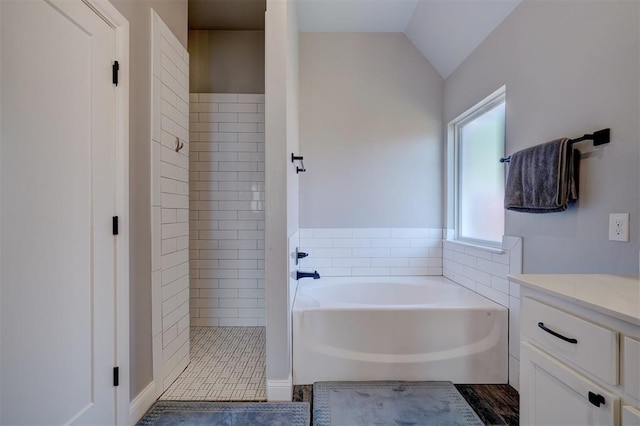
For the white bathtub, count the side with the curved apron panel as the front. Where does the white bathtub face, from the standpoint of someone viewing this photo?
facing the viewer

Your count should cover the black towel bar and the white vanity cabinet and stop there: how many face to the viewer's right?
0

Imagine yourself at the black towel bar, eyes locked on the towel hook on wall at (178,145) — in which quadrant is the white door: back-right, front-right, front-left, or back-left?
front-left

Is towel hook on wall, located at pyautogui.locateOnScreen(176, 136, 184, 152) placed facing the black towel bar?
yes

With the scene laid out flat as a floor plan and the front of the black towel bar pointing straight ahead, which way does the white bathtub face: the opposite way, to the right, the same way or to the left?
to the left

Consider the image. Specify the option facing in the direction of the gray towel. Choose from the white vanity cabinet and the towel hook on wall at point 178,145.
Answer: the towel hook on wall

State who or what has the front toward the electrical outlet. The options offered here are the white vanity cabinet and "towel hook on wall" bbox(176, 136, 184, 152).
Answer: the towel hook on wall

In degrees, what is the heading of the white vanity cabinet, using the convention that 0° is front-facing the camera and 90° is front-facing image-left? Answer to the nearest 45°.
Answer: approximately 45°

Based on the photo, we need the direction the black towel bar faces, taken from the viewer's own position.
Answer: facing the viewer and to the left of the viewer

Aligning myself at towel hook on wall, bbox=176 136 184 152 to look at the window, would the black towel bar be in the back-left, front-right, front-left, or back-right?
front-right

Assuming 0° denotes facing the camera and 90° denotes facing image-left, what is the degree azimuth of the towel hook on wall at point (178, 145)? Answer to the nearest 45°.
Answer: approximately 315°

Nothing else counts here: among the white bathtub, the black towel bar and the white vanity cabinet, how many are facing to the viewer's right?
0
